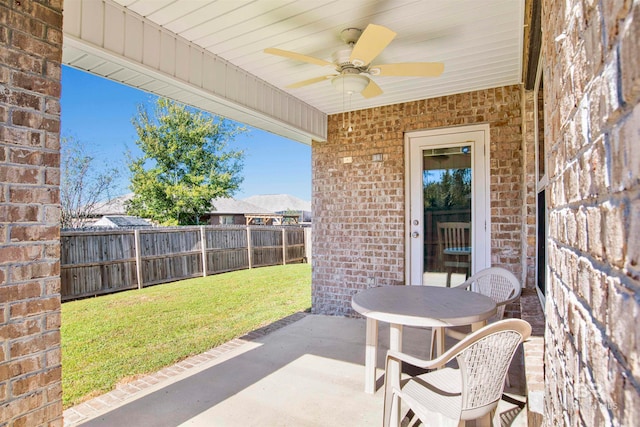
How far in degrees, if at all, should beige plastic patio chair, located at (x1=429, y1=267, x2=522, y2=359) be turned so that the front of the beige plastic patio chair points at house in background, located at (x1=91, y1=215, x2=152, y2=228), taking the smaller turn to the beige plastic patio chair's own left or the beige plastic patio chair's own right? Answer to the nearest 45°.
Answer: approximately 90° to the beige plastic patio chair's own right

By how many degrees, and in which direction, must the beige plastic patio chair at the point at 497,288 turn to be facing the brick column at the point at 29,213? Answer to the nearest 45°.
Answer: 0° — it already faces it

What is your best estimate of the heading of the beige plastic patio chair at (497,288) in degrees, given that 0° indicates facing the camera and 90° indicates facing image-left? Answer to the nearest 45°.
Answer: approximately 45°

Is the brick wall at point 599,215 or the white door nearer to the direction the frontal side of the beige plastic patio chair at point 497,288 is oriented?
the brick wall

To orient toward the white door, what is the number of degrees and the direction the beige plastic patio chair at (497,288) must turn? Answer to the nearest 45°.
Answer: approximately 90° to its right

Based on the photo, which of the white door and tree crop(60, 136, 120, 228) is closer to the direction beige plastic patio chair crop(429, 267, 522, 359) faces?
the tree

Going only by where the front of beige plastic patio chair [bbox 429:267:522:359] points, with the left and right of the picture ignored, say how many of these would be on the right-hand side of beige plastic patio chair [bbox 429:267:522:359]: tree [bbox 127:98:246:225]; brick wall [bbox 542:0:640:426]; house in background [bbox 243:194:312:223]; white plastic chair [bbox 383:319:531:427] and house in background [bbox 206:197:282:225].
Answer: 3

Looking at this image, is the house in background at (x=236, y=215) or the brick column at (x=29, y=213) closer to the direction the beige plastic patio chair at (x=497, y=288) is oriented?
the brick column

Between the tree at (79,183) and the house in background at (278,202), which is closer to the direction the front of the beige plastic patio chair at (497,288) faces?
the tree

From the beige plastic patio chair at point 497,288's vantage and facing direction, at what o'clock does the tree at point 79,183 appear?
The tree is roughly at 2 o'clock from the beige plastic patio chair.

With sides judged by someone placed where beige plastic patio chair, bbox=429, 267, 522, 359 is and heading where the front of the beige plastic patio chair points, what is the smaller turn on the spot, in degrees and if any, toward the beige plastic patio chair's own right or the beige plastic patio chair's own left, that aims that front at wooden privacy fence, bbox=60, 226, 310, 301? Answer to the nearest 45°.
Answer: approximately 45° to the beige plastic patio chair's own right
